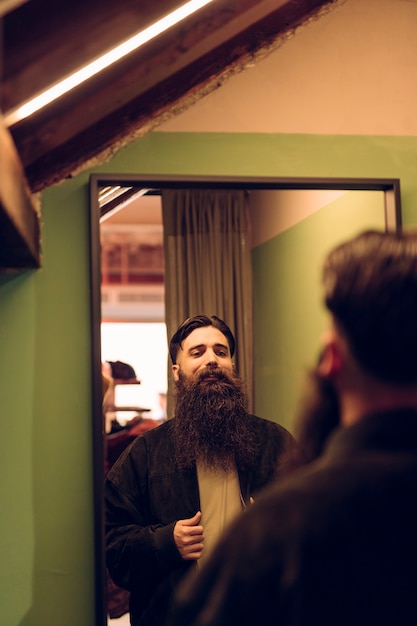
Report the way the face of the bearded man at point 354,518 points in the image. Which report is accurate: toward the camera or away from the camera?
away from the camera

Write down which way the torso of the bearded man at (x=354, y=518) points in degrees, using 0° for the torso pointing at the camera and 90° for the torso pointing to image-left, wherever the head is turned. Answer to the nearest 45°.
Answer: approximately 135°

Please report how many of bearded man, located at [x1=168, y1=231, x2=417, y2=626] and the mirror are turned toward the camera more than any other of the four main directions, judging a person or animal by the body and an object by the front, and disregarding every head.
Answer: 1

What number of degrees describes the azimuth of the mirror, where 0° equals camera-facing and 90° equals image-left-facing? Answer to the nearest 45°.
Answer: approximately 0°

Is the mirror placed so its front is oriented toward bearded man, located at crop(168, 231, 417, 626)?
yes

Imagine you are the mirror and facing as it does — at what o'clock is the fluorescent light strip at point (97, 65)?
The fluorescent light strip is roughly at 1 o'clock from the mirror.

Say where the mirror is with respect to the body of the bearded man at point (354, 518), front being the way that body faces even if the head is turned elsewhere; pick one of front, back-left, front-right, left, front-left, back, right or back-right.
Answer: front-right

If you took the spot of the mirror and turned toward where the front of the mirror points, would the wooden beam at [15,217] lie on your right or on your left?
on your right
